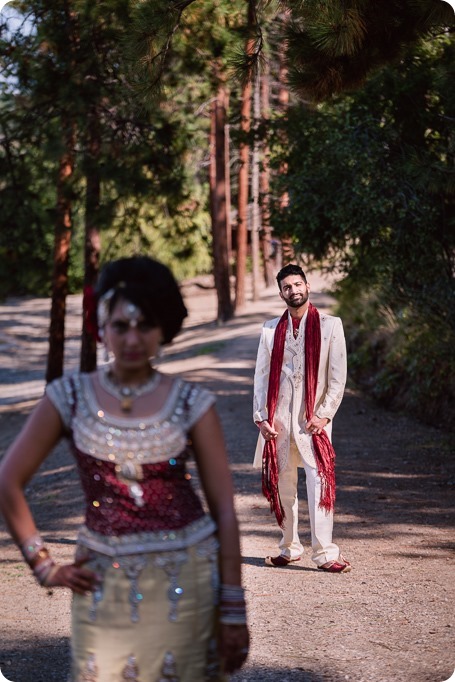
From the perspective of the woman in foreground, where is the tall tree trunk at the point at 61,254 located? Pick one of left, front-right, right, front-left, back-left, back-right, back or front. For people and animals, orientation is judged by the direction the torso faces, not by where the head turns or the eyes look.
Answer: back

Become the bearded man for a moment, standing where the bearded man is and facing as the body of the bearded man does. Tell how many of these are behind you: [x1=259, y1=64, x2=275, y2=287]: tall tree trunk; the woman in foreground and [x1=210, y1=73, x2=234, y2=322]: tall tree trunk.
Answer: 2

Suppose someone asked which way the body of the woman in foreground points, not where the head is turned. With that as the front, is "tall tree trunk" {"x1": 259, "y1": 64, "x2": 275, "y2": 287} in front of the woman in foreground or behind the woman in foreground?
behind

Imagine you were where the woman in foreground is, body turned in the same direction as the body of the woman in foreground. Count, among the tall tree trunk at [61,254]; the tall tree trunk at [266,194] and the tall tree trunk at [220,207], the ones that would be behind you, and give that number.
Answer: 3

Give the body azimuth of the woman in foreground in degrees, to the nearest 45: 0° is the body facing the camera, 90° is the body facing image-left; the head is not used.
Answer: approximately 0°

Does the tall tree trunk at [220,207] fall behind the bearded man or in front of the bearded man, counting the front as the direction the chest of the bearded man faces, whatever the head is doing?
behind

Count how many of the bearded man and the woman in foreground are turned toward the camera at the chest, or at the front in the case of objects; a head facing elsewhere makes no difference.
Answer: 2

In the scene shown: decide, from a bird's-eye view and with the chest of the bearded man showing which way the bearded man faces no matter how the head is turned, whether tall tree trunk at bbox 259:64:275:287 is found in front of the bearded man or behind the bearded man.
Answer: behind
